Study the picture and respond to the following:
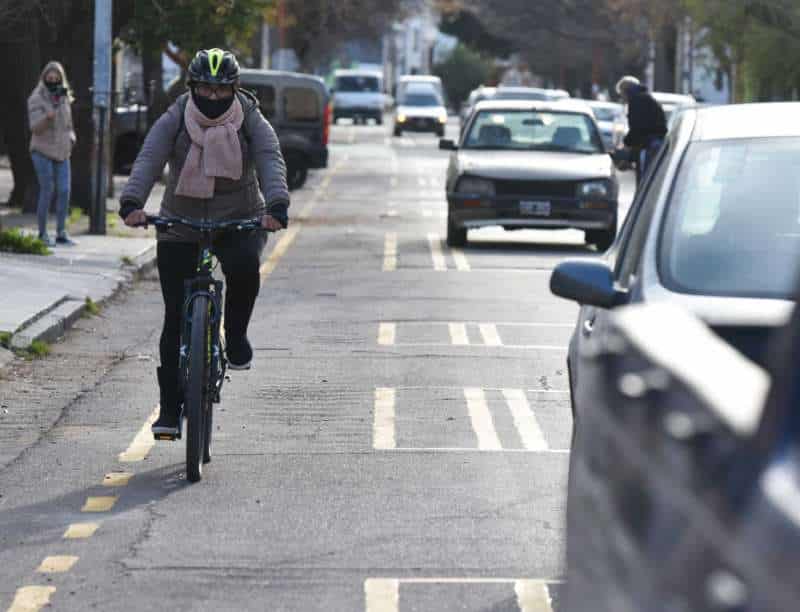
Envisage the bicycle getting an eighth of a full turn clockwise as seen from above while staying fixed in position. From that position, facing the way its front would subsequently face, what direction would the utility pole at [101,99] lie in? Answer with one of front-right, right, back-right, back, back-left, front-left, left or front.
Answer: back-right

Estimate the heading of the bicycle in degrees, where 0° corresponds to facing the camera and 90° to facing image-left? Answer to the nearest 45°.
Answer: approximately 0°

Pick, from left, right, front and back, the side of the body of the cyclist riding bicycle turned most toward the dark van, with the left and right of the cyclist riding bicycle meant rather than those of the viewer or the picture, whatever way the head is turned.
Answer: back

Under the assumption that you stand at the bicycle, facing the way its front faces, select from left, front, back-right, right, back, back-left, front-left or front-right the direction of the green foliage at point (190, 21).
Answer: back

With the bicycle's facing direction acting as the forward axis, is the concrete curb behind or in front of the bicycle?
behind

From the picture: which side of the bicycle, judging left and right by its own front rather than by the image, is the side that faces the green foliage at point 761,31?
back

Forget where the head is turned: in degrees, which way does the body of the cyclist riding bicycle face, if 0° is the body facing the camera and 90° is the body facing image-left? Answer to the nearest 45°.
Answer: approximately 0°

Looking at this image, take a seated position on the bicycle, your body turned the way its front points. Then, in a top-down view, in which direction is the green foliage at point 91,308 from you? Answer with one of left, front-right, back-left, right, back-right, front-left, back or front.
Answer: back

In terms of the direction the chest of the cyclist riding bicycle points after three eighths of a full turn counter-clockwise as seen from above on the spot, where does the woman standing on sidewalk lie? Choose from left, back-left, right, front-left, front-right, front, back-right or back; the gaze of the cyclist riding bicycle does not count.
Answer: front-left

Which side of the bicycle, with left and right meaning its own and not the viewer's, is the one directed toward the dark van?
back

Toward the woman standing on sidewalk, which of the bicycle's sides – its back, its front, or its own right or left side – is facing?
back

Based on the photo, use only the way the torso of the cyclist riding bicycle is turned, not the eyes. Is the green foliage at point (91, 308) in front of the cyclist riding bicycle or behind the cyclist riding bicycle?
behind
